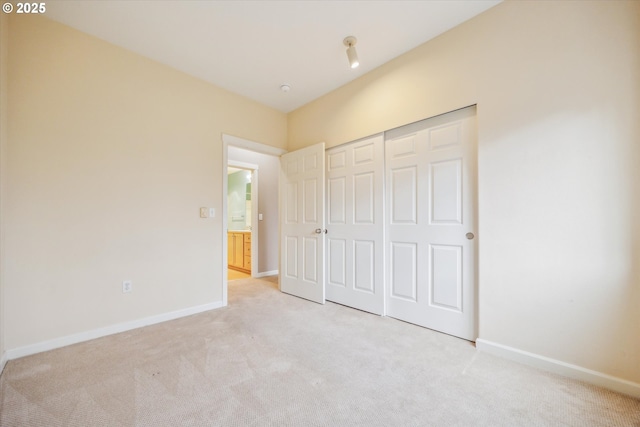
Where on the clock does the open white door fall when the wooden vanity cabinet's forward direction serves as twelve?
The open white door is roughly at 10 o'clock from the wooden vanity cabinet.

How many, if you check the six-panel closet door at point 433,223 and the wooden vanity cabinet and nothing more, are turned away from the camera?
0

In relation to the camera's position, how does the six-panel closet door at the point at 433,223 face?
facing the viewer and to the left of the viewer

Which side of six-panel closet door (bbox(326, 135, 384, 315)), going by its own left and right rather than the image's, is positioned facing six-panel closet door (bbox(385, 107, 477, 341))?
left

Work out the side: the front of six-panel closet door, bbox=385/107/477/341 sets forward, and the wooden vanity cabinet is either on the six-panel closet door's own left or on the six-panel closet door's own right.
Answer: on the six-panel closet door's own right

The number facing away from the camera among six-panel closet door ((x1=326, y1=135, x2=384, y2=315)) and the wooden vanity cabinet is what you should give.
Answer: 0

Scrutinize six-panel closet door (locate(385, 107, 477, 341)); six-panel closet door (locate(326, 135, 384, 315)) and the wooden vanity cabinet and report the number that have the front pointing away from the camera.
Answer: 0

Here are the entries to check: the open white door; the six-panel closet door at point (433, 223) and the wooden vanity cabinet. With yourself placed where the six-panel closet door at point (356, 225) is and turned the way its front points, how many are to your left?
1

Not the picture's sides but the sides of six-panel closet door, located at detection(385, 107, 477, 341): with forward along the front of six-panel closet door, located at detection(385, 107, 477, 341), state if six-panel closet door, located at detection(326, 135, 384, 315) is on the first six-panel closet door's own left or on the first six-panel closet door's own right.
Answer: on the first six-panel closet door's own right

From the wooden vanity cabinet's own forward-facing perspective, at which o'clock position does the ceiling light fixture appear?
The ceiling light fixture is roughly at 10 o'clock from the wooden vanity cabinet.

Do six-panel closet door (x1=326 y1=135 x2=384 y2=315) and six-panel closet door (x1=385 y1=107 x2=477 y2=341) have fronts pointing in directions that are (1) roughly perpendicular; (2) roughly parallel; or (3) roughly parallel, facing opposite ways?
roughly parallel
